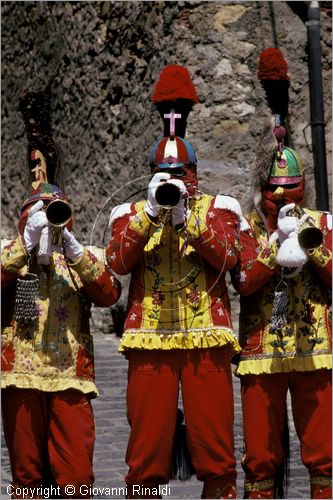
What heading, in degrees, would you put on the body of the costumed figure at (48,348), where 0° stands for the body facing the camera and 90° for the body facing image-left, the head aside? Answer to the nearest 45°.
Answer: approximately 0°

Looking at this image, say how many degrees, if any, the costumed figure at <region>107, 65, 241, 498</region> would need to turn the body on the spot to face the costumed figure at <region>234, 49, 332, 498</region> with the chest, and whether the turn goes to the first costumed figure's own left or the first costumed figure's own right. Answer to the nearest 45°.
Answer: approximately 90° to the first costumed figure's own left

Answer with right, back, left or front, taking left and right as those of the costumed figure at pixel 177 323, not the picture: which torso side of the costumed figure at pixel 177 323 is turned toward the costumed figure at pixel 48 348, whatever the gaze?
right

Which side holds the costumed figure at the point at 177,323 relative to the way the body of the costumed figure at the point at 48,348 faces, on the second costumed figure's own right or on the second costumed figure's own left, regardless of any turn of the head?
on the second costumed figure's own left

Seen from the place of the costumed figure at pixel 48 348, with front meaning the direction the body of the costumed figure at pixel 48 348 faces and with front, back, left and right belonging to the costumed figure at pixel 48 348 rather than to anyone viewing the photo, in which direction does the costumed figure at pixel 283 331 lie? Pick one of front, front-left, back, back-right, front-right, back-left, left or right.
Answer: left

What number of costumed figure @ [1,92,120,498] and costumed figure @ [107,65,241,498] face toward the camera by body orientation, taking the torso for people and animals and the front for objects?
2

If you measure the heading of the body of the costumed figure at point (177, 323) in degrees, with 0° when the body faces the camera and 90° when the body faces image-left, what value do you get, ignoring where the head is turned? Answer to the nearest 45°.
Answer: approximately 0°
